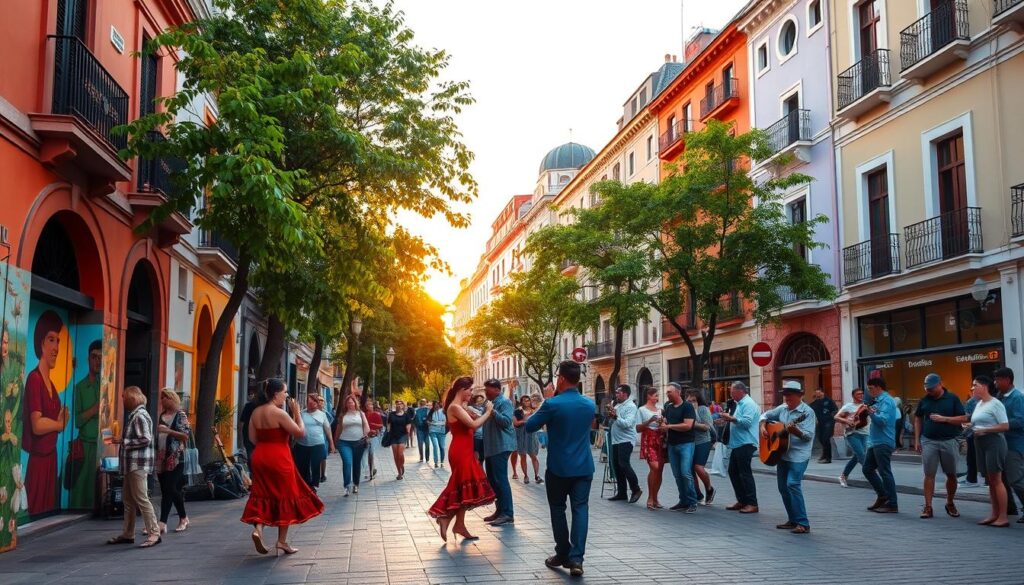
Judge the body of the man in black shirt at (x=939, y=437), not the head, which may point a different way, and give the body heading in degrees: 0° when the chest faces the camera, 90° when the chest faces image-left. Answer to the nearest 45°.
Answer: approximately 0°

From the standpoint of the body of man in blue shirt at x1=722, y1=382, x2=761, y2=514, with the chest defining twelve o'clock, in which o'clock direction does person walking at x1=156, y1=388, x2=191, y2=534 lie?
The person walking is roughly at 11 o'clock from the man in blue shirt.

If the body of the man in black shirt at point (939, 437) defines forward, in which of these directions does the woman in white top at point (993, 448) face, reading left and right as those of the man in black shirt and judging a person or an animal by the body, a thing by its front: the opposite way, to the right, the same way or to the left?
to the right

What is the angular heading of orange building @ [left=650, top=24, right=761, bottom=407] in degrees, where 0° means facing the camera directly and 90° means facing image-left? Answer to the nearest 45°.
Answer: approximately 45°

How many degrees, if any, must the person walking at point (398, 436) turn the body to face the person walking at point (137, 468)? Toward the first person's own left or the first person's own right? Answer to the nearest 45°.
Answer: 0° — they already face them

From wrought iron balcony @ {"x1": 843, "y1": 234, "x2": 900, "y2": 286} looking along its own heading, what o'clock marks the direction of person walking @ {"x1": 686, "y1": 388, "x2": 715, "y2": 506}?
The person walking is roughly at 11 o'clock from the wrought iron balcony.

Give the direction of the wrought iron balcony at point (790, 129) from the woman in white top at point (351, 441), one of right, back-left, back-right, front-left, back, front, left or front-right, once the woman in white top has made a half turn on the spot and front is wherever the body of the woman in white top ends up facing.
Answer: front-right

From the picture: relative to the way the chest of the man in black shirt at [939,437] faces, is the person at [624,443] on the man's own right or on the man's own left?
on the man's own right

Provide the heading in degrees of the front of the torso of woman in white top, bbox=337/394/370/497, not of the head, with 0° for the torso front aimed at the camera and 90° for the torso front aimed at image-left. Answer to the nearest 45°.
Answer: approximately 0°

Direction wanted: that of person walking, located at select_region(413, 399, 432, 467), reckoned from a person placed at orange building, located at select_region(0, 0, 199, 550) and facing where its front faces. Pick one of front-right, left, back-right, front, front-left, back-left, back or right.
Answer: left

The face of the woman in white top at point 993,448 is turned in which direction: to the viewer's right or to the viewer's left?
to the viewer's left
